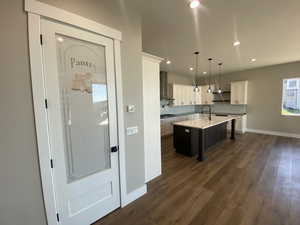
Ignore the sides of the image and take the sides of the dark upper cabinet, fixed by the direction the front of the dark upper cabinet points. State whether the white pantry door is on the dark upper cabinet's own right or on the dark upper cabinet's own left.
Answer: on the dark upper cabinet's own right

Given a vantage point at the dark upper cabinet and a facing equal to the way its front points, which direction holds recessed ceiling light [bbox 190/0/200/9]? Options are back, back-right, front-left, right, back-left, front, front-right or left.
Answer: front-right

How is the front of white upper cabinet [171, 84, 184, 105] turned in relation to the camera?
facing the viewer and to the right of the viewer

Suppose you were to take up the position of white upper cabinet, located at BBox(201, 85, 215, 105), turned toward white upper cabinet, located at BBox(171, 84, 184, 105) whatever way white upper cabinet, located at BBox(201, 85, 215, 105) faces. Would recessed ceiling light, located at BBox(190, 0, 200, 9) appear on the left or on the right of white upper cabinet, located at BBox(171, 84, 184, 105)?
left

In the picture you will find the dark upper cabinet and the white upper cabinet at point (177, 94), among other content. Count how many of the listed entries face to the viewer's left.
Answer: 0

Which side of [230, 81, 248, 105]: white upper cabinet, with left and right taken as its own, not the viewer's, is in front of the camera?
front

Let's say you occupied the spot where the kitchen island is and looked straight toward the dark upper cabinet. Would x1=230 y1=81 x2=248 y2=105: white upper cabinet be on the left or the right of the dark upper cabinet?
right

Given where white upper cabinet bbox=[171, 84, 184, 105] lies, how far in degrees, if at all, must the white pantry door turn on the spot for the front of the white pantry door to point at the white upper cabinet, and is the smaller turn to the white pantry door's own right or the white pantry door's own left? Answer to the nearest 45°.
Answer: approximately 90° to the white pantry door's own left

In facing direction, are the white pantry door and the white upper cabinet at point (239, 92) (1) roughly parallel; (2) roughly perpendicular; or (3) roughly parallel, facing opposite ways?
roughly perpendicular

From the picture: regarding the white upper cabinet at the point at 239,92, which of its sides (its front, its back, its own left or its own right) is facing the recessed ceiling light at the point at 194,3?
front

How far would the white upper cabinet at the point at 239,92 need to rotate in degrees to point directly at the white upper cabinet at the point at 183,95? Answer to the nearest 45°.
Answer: approximately 90° to its right
